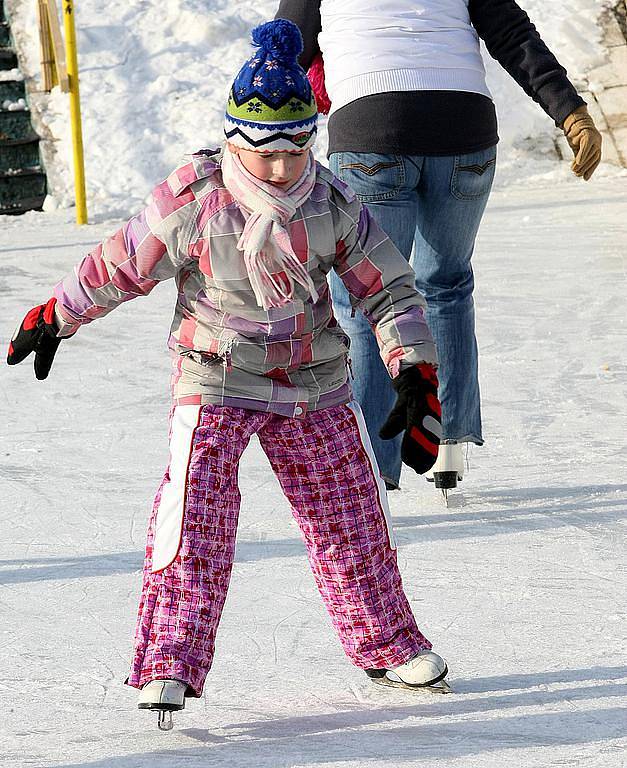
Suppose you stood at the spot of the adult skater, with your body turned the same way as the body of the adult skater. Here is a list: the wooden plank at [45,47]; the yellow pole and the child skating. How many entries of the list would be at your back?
1

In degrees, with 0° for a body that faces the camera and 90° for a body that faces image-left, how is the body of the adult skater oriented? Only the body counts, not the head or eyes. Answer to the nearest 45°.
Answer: approximately 180°

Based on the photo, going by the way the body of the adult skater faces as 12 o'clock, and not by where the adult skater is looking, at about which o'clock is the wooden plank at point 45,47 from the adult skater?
The wooden plank is roughly at 11 o'clock from the adult skater.

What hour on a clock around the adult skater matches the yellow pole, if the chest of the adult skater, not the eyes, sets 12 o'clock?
The yellow pole is roughly at 11 o'clock from the adult skater.

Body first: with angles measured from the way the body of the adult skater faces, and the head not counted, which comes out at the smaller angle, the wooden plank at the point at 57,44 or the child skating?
the wooden plank

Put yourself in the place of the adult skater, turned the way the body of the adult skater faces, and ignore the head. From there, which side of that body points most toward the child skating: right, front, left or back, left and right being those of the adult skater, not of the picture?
back

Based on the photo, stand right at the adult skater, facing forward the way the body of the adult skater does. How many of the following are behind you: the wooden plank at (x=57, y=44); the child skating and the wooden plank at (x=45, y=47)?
1

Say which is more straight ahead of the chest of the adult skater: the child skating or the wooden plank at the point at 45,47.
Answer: the wooden plank

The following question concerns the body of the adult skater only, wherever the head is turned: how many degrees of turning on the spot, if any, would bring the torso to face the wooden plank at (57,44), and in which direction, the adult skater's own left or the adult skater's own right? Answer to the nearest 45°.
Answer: approximately 45° to the adult skater's own left
